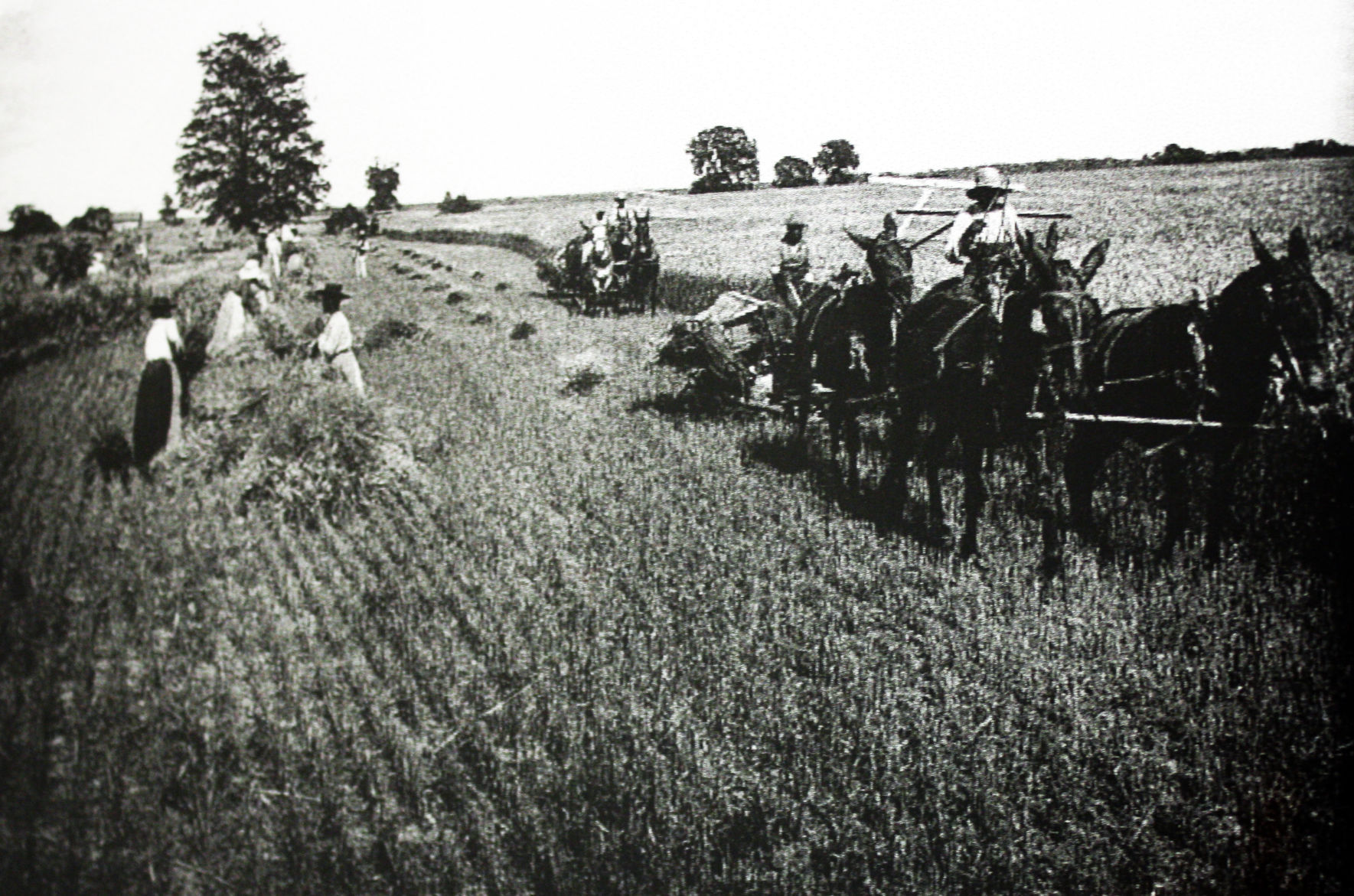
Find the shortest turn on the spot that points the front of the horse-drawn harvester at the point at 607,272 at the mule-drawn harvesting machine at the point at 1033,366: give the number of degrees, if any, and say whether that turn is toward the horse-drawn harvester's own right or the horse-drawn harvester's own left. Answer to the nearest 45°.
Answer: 0° — it already faces it

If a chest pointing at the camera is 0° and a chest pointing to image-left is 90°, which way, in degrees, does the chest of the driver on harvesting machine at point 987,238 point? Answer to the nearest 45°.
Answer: approximately 315°

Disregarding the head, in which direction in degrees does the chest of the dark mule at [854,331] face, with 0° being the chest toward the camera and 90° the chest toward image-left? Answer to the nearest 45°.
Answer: approximately 315°

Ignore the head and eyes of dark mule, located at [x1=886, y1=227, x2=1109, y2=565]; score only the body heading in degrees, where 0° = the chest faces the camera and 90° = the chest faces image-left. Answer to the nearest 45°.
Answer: approximately 315°

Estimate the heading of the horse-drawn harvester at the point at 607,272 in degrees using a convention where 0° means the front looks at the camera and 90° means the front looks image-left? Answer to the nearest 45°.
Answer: approximately 315°
